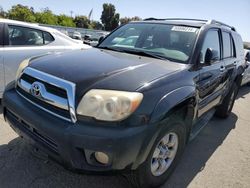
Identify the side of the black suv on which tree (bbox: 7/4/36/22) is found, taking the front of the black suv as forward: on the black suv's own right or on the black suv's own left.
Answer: on the black suv's own right

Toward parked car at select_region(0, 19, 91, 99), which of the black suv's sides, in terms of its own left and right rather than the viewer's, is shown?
right

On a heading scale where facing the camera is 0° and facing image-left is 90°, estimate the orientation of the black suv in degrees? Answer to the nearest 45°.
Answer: approximately 45°

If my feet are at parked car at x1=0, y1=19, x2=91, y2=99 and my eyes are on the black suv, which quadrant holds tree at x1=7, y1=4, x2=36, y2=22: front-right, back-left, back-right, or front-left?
back-left
